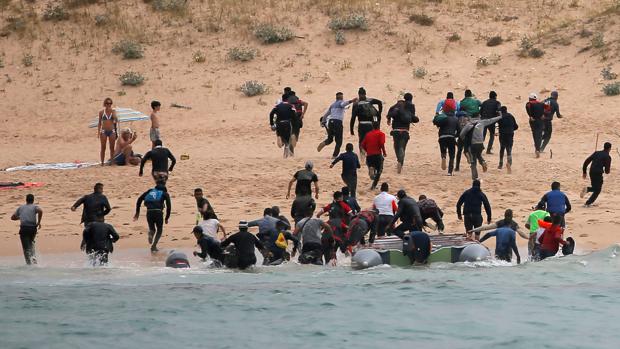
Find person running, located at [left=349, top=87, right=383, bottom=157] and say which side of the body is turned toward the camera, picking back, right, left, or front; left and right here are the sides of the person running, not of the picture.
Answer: back

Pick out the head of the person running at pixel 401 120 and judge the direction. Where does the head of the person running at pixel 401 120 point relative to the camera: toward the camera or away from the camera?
away from the camera

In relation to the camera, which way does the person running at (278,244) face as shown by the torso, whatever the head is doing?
away from the camera

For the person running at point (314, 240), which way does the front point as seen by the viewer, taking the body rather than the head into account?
away from the camera

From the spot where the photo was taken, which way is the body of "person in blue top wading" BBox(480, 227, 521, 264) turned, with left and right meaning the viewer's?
facing away from the viewer

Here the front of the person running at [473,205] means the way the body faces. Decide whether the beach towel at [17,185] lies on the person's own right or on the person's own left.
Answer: on the person's own left

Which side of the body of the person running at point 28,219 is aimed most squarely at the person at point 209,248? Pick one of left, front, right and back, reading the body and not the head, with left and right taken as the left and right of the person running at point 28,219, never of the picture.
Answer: right

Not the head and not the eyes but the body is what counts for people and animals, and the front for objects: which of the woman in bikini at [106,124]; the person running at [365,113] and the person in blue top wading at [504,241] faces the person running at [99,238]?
the woman in bikini

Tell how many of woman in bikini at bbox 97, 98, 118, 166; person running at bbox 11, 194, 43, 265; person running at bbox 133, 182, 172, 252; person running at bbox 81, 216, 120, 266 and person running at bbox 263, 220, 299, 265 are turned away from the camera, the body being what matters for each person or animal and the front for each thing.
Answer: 4

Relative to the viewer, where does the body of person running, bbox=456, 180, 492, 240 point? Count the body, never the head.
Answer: away from the camera

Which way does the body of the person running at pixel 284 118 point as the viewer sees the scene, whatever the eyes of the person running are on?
away from the camera

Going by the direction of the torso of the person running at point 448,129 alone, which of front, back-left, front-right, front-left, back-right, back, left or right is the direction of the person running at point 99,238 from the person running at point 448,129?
back-left

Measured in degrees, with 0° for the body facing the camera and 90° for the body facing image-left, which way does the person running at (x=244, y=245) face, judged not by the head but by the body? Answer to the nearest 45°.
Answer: approximately 180°

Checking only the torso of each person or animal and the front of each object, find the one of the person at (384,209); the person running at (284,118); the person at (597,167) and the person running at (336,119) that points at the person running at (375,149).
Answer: the person at (384,209)
